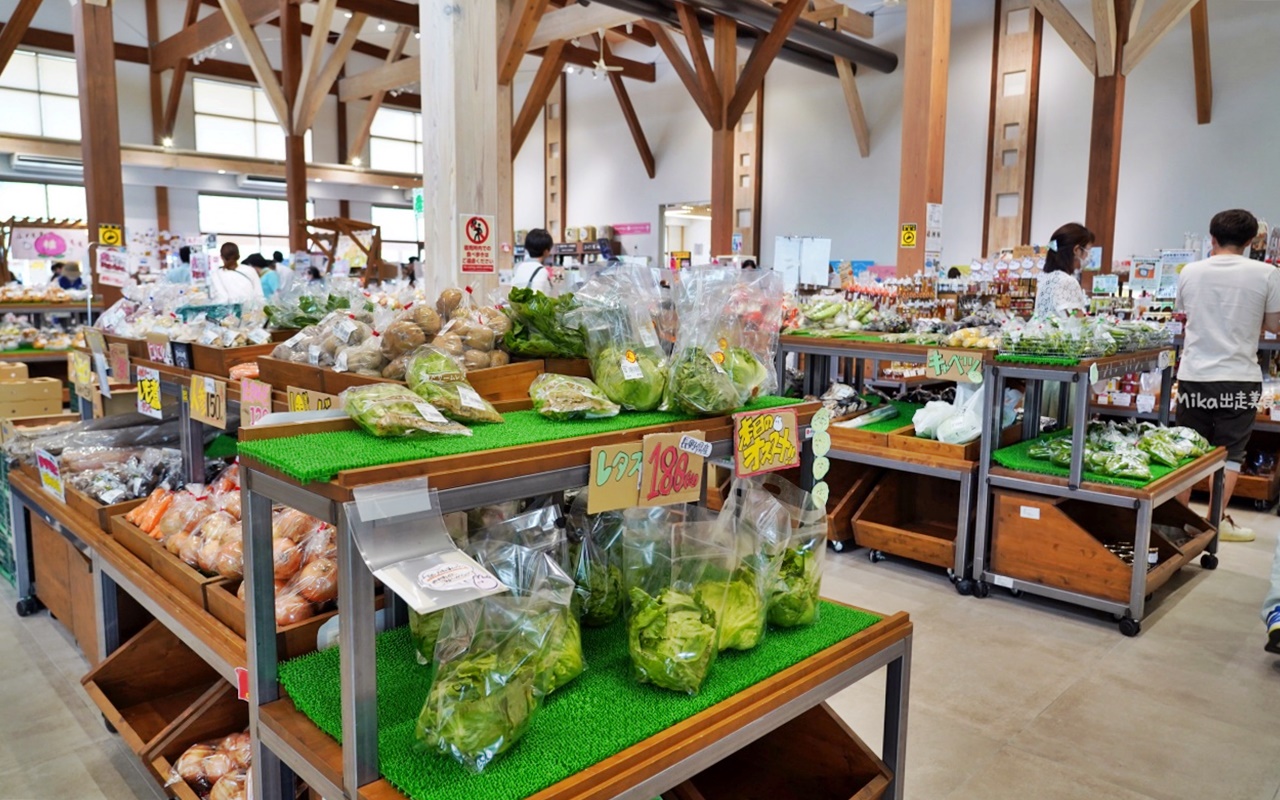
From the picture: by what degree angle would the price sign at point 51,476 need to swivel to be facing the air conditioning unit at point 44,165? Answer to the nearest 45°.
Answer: approximately 135° to its right

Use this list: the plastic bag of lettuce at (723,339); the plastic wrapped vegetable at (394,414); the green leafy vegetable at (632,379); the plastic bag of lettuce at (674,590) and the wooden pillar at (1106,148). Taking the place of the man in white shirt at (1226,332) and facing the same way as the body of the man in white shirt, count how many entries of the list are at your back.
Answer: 4

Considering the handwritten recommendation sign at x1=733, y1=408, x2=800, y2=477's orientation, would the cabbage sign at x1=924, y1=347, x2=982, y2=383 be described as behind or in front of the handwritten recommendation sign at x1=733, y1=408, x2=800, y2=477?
behind

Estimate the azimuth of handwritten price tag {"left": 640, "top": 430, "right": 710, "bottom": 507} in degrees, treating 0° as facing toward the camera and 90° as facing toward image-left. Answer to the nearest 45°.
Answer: approximately 0°

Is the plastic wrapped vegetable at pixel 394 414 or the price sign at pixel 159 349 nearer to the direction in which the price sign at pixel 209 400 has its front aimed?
the plastic wrapped vegetable

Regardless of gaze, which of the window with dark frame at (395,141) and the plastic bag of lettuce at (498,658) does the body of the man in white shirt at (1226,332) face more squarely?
the window with dark frame

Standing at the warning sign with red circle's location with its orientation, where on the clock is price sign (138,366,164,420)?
The price sign is roughly at 3 o'clock from the warning sign with red circle.

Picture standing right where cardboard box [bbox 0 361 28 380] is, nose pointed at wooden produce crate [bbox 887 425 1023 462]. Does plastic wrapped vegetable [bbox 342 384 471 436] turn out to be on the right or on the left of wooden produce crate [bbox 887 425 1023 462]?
right

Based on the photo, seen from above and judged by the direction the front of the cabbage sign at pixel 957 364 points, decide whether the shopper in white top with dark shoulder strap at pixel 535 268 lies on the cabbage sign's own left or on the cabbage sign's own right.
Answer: on the cabbage sign's own right

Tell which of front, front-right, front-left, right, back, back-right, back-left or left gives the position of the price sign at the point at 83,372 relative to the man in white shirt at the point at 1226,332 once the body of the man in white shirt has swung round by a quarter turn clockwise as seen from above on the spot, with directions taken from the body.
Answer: back-right

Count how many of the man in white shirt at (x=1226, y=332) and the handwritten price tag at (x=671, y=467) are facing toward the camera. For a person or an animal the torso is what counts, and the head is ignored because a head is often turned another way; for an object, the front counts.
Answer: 1

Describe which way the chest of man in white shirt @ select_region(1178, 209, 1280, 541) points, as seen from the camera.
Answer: away from the camera
